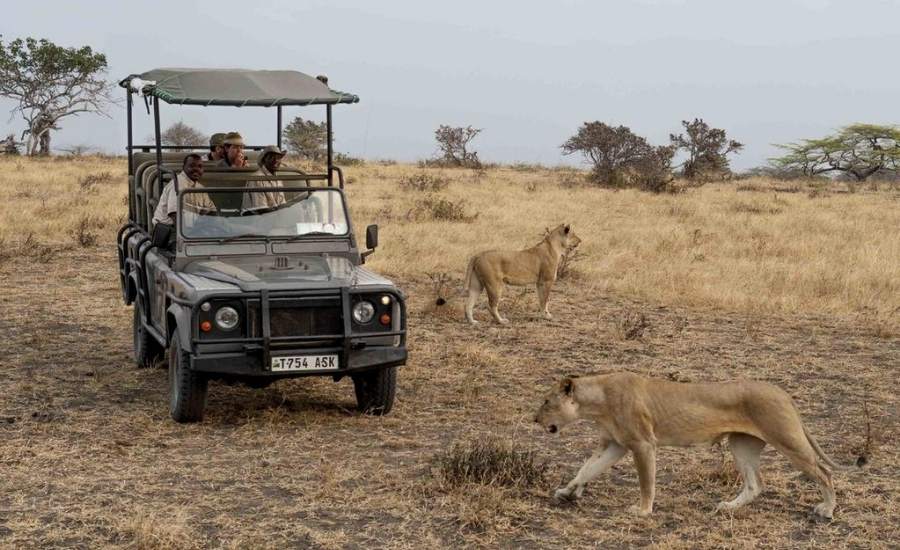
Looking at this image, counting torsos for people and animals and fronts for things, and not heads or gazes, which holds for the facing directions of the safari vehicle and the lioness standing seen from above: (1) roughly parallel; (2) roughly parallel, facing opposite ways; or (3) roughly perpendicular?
roughly perpendicular

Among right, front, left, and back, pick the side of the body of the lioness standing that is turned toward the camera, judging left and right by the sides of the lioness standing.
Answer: right

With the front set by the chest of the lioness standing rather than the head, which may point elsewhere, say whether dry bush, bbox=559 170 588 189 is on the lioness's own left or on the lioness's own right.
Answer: on the lioness's own left

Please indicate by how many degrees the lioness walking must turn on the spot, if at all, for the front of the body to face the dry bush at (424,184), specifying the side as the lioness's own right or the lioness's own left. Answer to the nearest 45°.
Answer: approximately 90° to the lioness's own right

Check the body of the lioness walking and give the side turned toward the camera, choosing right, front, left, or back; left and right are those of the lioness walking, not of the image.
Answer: left

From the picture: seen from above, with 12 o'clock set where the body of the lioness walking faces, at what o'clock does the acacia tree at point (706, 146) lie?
The acacia tree is roughly at 3 o'clock from the lioness walking.

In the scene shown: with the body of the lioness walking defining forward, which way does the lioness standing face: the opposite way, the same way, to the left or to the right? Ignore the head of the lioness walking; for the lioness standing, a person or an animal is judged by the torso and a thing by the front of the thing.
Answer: the opposite way

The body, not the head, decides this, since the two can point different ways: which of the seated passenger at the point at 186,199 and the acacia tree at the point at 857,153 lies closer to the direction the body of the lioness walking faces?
the seated passenger

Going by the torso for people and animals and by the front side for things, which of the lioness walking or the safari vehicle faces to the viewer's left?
the lioness walking

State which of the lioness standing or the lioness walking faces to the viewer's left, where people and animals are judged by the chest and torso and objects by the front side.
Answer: the lioness walking
